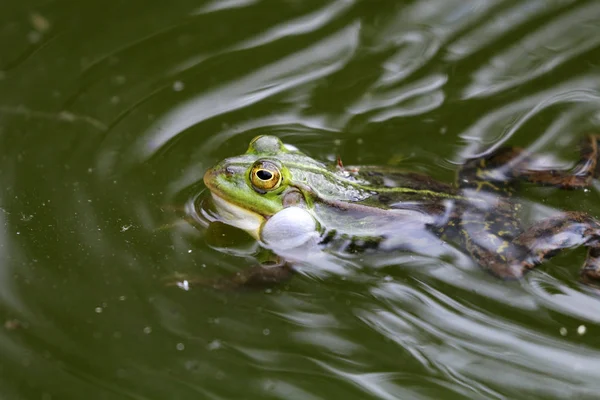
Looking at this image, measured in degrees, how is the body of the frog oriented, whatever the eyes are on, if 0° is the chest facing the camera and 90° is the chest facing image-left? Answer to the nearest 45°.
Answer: approximately 90°
